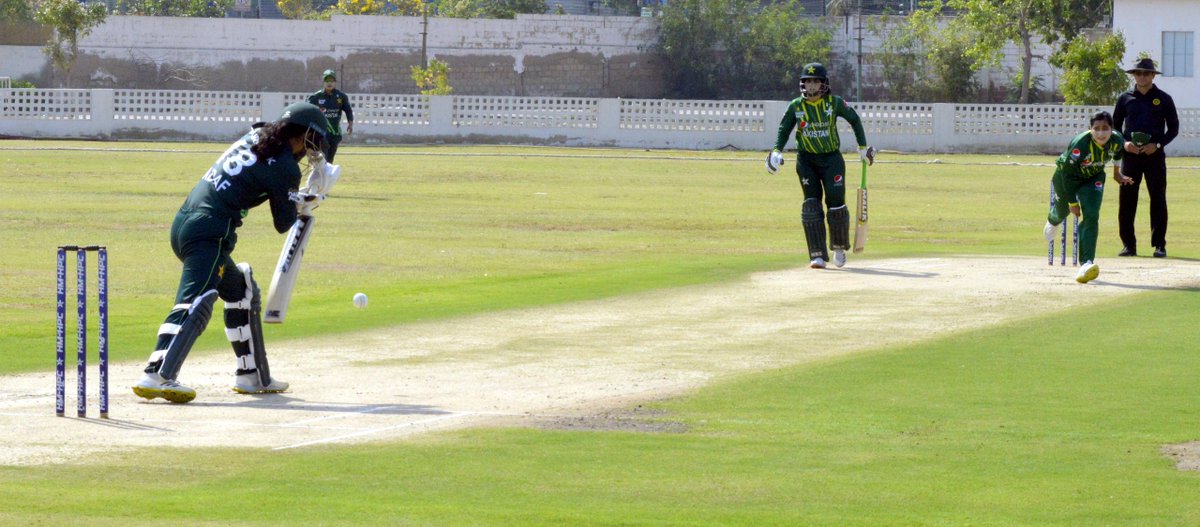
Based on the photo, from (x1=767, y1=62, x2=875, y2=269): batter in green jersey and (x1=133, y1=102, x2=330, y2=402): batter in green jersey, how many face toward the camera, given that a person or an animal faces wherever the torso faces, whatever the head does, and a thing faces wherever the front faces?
1

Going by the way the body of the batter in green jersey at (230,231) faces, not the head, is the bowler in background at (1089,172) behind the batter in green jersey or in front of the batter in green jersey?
in front

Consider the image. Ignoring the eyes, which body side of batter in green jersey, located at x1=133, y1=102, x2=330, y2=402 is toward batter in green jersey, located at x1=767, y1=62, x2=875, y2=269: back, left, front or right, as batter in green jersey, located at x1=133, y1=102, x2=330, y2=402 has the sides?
front

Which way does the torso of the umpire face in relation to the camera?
toward the camera

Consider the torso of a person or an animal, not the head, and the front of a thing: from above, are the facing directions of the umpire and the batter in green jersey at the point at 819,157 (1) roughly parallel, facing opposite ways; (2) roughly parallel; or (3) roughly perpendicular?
roughly parallel

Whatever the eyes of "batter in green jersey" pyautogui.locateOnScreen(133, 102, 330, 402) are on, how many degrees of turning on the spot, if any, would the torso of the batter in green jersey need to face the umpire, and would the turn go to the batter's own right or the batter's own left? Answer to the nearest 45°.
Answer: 0° — they already face them

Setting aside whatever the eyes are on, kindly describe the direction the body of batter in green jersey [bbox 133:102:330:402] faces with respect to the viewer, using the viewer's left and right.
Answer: facing away from the viewer and to the right of the viewer

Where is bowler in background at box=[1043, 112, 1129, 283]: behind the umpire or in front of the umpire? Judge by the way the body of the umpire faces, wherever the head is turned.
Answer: in front

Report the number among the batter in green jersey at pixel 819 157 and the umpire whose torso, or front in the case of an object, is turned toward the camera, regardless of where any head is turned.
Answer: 2

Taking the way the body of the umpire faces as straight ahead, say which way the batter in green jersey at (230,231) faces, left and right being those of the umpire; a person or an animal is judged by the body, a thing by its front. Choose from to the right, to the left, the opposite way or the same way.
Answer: the opposite way

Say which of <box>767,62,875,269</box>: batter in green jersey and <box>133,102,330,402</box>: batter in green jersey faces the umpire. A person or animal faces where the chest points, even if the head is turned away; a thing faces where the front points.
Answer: <box>133,102,330,402</box>: batter in green jersey

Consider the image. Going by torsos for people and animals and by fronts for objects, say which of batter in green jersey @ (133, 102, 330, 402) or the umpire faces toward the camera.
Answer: the umpire

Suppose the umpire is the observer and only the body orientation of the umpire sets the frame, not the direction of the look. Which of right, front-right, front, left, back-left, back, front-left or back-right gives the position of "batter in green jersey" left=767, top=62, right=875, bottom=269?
front-right

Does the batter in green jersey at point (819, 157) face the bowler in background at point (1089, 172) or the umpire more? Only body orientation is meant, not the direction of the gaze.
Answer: the bowler in background

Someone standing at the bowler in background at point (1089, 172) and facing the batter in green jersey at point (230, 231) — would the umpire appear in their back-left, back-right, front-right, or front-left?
back-right
